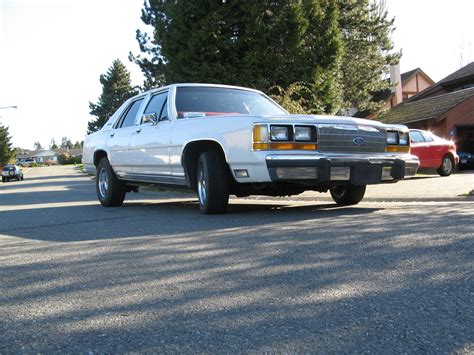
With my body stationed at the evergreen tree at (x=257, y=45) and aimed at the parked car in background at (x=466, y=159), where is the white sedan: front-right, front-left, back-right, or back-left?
back-right

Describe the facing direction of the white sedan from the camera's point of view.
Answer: facing the viewer and to the right of the viewer

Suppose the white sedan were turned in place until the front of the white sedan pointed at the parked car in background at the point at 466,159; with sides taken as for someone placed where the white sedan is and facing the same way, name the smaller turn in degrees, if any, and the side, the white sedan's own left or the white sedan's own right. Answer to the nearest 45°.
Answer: approximately 90° to the white sedan's own left

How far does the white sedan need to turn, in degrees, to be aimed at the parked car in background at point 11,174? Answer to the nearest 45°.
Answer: approximately 180°

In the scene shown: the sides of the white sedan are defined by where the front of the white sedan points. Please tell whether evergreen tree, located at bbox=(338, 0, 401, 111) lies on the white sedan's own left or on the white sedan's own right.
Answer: on the white sedan's own left

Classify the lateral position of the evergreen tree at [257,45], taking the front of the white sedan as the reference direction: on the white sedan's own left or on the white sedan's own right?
on the white sedan's own left
